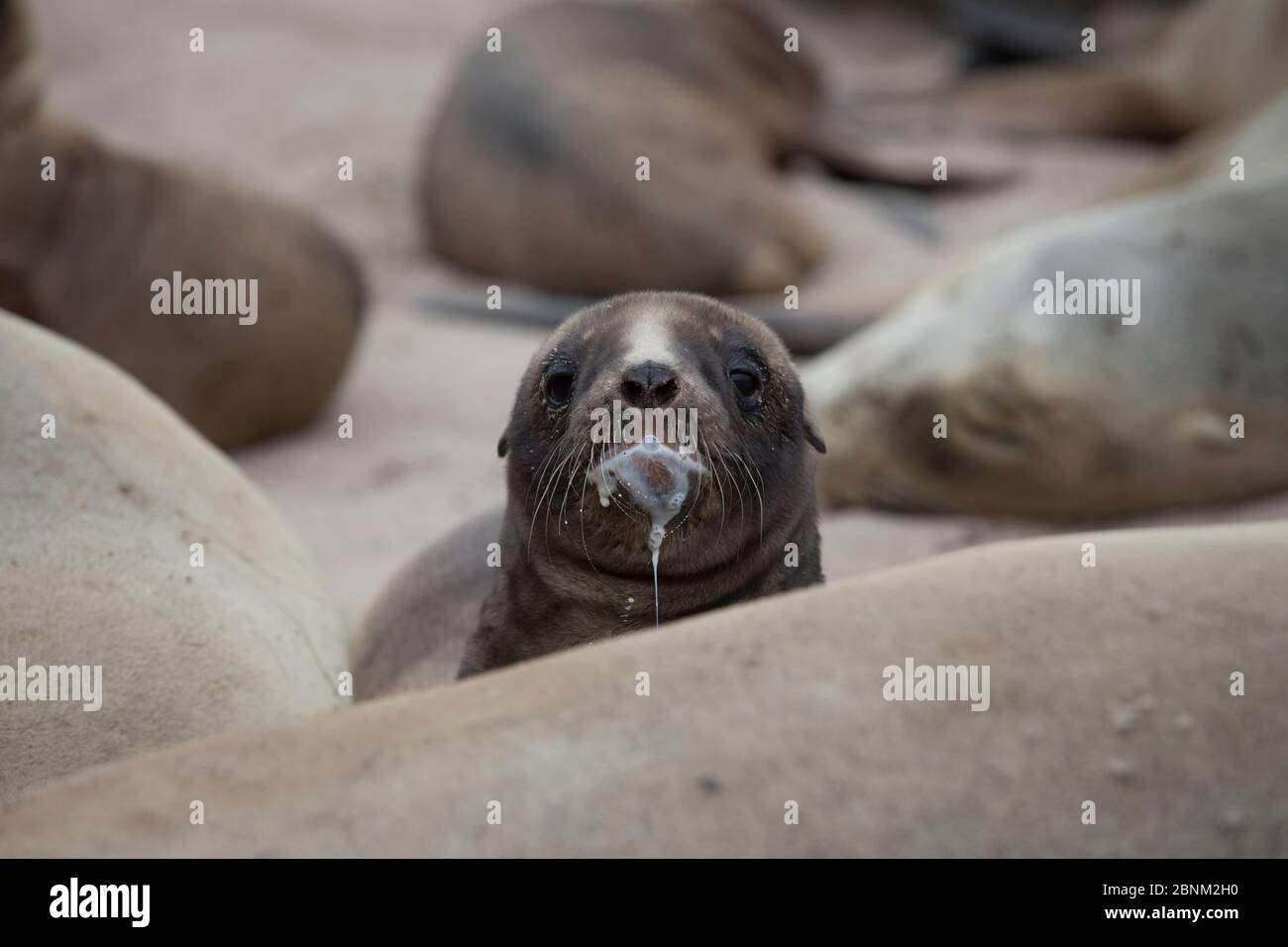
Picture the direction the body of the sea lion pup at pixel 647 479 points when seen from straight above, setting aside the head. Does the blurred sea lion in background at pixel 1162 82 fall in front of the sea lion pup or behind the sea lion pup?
behind

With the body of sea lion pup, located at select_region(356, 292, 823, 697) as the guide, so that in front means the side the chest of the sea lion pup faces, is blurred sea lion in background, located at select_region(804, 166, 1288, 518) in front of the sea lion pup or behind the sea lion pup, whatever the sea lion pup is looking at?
behind

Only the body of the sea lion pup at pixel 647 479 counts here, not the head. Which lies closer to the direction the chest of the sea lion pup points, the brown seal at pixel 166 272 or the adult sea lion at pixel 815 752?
the adult sea lion

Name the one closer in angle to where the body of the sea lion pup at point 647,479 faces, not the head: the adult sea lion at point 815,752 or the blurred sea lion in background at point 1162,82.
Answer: the adult sea lion

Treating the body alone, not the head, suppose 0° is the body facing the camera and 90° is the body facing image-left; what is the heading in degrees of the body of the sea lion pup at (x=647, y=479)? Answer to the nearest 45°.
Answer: approximately 0°

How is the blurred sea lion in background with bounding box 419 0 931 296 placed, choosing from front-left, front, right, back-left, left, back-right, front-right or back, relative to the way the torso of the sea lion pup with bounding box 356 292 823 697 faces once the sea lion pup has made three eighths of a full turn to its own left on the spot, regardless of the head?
front-left

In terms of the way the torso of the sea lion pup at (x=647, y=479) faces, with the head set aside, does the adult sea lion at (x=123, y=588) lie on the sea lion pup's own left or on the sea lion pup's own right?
on the sea lion pup's own right

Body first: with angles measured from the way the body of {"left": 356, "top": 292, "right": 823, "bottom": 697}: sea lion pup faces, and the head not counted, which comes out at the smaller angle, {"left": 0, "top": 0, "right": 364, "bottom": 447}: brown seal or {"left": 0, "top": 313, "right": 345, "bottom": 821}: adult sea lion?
the adult sea lion
